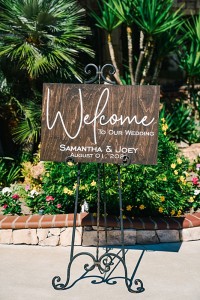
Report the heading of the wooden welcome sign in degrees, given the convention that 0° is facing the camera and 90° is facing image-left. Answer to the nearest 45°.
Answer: approximately 0°

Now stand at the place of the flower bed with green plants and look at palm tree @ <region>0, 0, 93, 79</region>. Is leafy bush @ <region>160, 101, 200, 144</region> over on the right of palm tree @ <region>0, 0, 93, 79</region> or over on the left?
right

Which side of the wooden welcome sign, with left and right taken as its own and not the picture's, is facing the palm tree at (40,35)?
back

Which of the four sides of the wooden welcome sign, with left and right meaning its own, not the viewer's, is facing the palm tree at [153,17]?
back

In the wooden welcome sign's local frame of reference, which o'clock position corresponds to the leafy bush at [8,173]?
The leafy bush is roughly at 5 o'clock from the wooden welcome sign.

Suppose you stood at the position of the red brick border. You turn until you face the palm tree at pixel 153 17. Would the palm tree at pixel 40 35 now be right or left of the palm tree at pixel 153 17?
left

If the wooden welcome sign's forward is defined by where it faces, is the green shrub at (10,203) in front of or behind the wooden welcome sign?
behind

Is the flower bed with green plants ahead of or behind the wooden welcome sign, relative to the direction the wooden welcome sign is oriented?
behind
